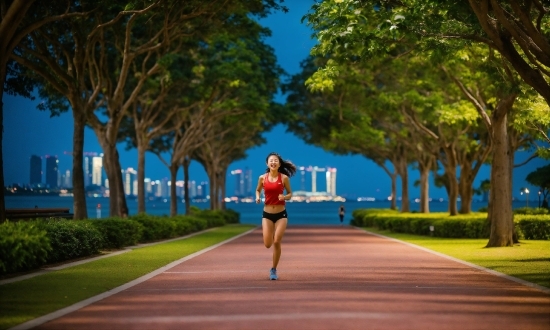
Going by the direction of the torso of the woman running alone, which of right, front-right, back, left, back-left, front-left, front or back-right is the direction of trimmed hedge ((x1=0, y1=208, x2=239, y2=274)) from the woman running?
back-right

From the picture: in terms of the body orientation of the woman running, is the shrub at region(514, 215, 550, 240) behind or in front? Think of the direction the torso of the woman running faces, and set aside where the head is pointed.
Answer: behind

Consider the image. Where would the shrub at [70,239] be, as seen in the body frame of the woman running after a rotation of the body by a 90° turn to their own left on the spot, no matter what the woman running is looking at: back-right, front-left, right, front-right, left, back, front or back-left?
back-left

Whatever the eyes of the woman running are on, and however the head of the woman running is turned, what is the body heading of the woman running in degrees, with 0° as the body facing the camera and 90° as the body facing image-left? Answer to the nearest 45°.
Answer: approximately 0°

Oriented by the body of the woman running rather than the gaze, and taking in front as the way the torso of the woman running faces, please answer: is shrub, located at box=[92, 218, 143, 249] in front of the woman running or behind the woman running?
behind

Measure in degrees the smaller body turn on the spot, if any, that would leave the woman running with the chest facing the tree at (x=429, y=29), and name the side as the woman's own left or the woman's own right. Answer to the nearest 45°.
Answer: approximately 135° to the woman's own left

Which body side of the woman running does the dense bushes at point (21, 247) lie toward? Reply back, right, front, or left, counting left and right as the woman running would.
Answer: right
